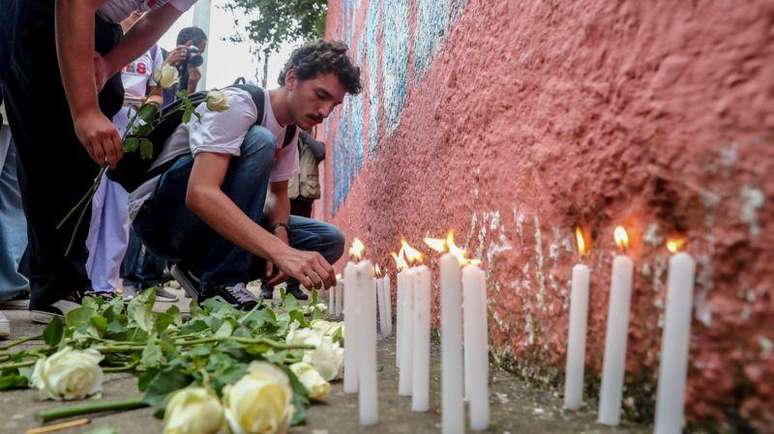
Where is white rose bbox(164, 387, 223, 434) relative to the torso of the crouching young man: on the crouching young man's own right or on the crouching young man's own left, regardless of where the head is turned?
on the crouching young man's own right

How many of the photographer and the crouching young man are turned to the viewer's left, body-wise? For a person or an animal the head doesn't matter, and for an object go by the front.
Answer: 0

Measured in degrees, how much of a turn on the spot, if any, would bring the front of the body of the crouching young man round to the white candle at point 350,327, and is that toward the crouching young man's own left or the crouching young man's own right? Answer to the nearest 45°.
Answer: approximately 45° to the crouching young man's own right

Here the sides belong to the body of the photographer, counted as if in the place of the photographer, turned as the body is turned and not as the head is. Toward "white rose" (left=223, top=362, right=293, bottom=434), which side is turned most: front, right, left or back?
front

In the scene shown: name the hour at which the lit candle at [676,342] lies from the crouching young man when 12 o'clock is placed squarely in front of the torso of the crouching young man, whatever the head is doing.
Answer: The lit candle is roughly at 1 o'clock from the crouching young man.

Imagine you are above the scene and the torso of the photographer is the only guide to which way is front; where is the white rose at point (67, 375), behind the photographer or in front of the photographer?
in front

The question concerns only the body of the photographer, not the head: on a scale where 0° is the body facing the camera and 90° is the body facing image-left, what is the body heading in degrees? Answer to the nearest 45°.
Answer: approximately 0°

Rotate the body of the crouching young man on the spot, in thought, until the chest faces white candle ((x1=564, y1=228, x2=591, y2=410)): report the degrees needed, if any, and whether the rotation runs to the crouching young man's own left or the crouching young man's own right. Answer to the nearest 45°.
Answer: approximately 45° to the crouching young man's own right

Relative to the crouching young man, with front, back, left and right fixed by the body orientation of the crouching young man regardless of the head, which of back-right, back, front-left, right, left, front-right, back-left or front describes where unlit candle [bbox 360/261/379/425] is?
front-right

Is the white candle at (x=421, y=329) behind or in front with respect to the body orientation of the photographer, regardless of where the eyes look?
in front

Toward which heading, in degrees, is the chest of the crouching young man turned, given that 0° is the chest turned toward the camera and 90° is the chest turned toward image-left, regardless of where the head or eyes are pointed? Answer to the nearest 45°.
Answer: approximately 315°
